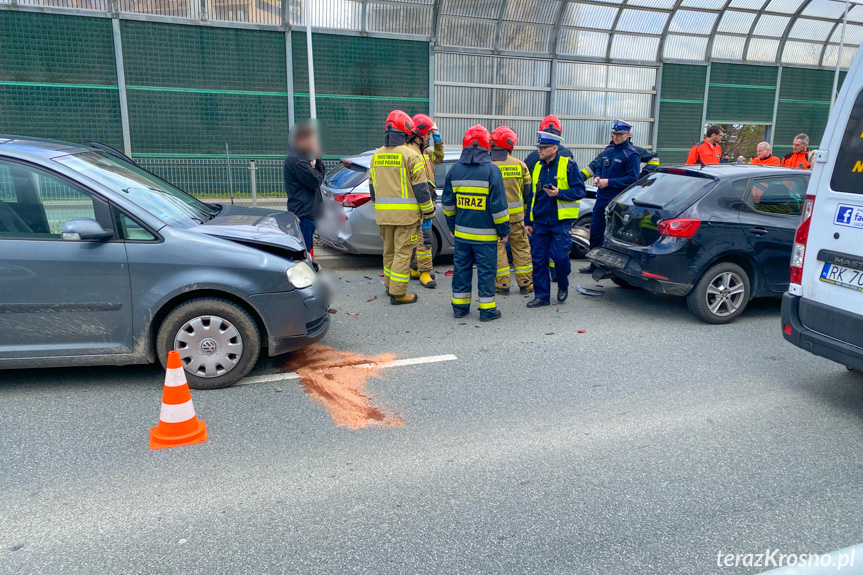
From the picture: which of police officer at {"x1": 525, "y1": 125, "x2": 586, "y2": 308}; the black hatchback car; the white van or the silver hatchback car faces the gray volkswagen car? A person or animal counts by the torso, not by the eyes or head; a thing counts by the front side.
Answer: the police officer

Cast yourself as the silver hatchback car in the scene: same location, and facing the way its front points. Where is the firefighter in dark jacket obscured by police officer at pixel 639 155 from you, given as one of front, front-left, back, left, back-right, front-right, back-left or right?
front-right

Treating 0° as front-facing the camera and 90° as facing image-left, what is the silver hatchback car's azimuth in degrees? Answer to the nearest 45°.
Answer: approximately 225°

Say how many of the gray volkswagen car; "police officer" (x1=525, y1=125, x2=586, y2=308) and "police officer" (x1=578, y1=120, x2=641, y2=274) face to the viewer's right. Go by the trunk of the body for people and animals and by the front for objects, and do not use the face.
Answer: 1

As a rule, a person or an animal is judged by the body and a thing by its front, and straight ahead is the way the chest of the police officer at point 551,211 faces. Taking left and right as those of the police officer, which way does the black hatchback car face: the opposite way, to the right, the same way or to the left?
the opposite way

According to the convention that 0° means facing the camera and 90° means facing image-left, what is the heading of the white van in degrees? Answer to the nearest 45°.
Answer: approximately 225°

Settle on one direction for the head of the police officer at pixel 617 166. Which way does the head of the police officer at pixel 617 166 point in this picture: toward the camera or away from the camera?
toward the camera

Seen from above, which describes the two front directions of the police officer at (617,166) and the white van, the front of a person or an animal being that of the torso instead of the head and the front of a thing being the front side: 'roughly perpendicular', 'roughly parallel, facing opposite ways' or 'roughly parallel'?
roughly parallel, facing opposite ways

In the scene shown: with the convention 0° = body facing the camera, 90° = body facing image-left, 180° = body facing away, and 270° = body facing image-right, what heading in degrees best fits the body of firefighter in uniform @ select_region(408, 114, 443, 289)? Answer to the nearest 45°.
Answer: approximately 315°

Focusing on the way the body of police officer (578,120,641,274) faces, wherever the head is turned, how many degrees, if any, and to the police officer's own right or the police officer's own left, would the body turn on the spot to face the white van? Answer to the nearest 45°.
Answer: approximately 45° to the police officer's own left

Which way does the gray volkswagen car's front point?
to the viewer's right
